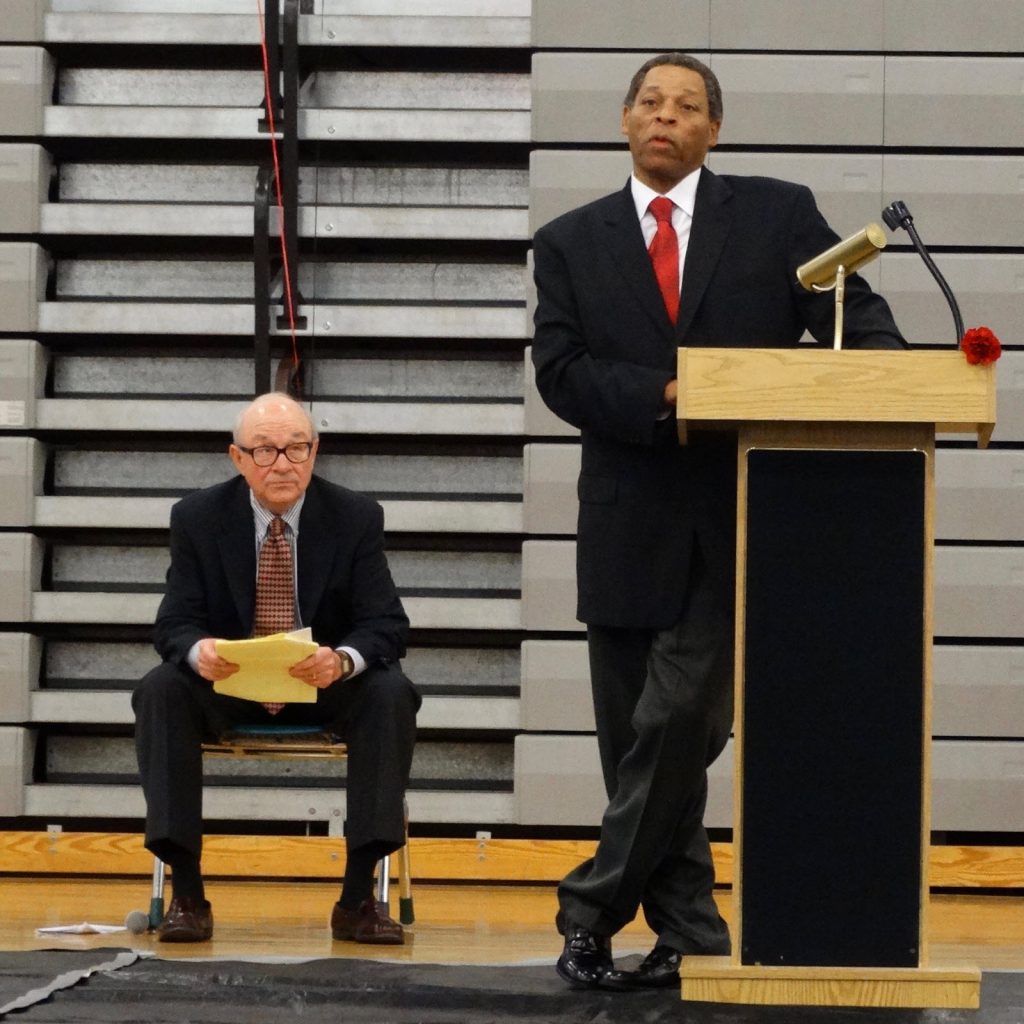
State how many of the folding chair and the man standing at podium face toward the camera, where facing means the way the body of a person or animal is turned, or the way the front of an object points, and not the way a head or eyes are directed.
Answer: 2

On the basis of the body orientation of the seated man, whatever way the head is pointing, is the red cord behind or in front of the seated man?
behind

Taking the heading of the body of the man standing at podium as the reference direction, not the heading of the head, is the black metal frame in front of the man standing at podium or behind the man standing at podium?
behind

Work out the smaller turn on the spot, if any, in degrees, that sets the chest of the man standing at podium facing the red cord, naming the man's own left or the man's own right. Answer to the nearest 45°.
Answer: approximately 135° to the man's own right

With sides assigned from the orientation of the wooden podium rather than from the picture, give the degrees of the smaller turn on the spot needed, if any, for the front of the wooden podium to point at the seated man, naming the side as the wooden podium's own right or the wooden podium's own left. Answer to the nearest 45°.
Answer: approximately 135° to the wooden podium's own right

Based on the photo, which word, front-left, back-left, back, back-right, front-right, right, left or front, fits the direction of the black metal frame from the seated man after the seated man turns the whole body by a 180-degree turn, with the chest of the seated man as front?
front

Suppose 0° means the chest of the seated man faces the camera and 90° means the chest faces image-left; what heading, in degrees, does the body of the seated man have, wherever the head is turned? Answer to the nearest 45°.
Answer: approximately 0°

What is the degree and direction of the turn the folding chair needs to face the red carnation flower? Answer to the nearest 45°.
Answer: approximately 45° to its left
